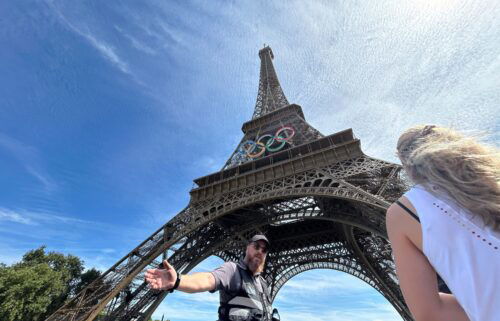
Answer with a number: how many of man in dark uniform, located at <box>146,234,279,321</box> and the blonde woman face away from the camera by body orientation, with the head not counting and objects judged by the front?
1

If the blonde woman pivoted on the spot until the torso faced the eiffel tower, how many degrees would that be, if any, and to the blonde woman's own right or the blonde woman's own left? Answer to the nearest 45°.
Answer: approximately 45° to the blonde woman's own left

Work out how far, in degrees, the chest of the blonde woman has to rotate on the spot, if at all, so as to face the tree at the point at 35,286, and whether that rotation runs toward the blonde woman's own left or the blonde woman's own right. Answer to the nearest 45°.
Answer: approximately 90° to the blonde woman's own left

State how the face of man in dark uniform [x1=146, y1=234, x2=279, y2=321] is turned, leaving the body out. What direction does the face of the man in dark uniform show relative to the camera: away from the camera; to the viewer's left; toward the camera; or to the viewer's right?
toward the camera

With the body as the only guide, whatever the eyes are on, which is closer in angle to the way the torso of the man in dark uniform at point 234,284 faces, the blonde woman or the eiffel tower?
the blonde woman

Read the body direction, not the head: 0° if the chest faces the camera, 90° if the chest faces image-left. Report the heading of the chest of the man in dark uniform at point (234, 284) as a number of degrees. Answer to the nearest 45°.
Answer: approximately 315°

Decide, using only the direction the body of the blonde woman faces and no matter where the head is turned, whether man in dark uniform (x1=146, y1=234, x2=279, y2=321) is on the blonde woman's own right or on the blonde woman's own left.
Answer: on the blonde woman's own left

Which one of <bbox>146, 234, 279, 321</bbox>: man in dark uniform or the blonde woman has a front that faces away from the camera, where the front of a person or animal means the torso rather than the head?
the blonde woman

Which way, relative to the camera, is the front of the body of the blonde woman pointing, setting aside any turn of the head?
away from the camera

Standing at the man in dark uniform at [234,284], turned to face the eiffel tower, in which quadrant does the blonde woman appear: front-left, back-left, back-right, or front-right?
back-right
